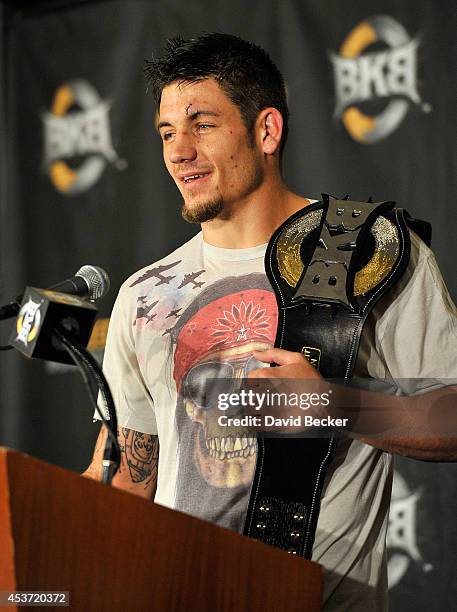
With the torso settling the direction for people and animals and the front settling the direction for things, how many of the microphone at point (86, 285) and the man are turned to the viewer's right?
1

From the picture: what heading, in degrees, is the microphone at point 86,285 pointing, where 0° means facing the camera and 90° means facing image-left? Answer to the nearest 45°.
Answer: approximately 270°
